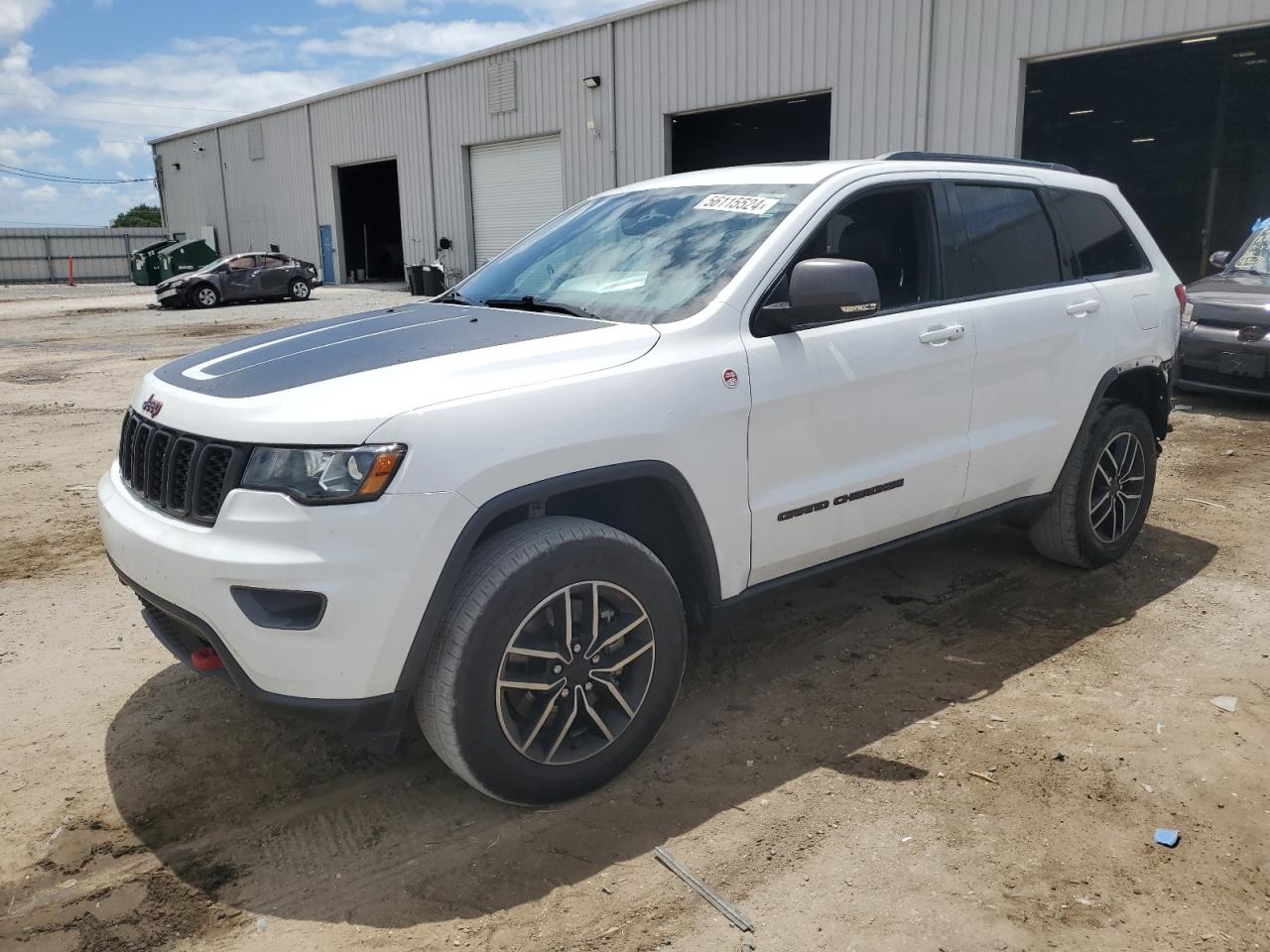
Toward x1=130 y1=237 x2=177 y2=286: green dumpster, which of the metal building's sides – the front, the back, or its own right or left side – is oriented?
right

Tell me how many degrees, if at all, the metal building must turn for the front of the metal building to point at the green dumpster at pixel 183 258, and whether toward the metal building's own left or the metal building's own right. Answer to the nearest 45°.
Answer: approximately 90° to the metal building's own right

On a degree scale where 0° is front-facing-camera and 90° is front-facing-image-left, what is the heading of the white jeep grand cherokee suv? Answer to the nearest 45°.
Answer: approximately 45°

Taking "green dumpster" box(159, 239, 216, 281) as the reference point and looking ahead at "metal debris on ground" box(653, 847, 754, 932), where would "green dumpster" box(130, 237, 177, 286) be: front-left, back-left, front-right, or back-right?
back-right

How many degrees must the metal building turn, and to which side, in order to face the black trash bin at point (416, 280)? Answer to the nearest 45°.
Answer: approximately 45° to its right

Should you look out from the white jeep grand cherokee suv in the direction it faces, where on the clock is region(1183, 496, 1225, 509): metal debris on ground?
The metal debris on ground is roughly at 6 o'clock from the white jeep grand cherokee suv.

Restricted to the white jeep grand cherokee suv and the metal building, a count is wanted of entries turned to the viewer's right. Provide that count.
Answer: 0

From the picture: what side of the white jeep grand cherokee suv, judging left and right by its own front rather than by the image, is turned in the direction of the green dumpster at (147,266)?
right

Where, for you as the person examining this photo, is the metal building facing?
facing the viewer and to the left of the viewer

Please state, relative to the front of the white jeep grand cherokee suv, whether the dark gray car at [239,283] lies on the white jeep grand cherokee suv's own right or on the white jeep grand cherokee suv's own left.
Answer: on the white jeep grand cherokee suv's own right

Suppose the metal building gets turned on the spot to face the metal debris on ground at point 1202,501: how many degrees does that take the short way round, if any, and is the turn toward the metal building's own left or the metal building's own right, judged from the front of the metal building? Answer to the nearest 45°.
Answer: approximately 45° to the metal building's own left
